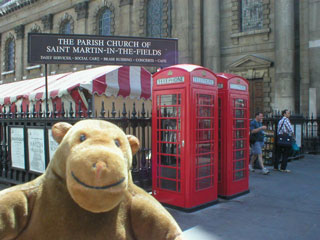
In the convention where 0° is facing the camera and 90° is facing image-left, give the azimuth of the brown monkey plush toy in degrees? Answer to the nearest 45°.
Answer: approximately 0°

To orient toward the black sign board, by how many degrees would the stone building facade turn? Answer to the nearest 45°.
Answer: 0° — it already faces it

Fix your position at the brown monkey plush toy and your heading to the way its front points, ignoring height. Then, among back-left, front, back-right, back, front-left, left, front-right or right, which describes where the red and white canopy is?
back

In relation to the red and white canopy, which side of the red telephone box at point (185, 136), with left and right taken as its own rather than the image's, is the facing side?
right

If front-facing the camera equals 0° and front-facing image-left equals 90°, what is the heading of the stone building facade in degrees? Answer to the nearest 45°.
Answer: approximately 45°

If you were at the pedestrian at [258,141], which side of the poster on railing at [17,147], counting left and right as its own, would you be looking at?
left

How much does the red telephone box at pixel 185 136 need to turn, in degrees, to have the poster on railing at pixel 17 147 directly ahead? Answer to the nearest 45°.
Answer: approximately 45° to its right
